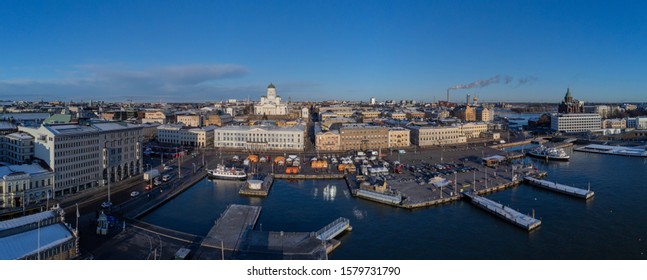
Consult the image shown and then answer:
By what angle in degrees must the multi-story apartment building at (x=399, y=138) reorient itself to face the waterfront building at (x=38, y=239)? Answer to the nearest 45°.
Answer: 0° — it already faces it

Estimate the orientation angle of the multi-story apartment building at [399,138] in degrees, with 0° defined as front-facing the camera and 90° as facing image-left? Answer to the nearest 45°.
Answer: approximately 0°

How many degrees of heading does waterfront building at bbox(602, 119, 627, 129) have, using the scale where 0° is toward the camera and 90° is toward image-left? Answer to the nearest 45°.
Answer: approximately 0°

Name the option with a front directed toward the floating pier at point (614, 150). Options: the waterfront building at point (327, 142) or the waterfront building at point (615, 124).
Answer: the waterfront building at point (615, 124)

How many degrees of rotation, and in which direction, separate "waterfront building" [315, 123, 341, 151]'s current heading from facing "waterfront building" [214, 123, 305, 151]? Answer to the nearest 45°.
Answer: approximately 90° to its right

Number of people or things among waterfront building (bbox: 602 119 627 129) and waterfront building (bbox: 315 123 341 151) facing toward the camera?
2
